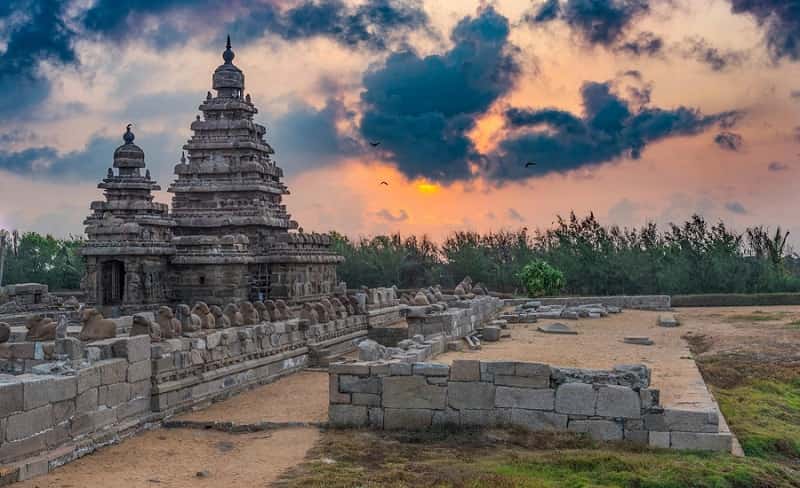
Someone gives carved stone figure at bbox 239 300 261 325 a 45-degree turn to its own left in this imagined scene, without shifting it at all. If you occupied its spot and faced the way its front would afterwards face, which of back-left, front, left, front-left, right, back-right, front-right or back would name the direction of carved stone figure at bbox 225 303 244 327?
front

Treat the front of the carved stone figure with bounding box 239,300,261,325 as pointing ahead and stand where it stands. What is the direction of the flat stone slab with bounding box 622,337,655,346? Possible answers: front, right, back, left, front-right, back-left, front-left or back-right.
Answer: back

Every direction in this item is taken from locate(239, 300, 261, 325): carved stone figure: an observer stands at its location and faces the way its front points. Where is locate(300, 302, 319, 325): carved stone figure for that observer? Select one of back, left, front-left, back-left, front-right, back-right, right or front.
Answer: back-right

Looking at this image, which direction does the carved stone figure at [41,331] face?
to the viewer's left

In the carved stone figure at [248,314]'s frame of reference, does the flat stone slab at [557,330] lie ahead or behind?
behind

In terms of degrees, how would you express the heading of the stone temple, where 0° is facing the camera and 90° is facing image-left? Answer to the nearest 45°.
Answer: approximately 45°

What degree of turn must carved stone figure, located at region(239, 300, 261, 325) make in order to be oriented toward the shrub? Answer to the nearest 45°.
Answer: approximately 135° to its right

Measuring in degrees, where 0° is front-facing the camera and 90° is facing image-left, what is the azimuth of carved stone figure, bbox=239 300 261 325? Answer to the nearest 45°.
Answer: approximately 90°

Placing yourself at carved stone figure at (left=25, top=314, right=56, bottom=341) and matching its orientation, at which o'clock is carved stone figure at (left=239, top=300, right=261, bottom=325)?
carved stone figure at (left=239, top=300, right=261, bottom=325) is roughly at 5 o'clock from carved stone figure at (left=25, top=314, right=56, bottom=341).
